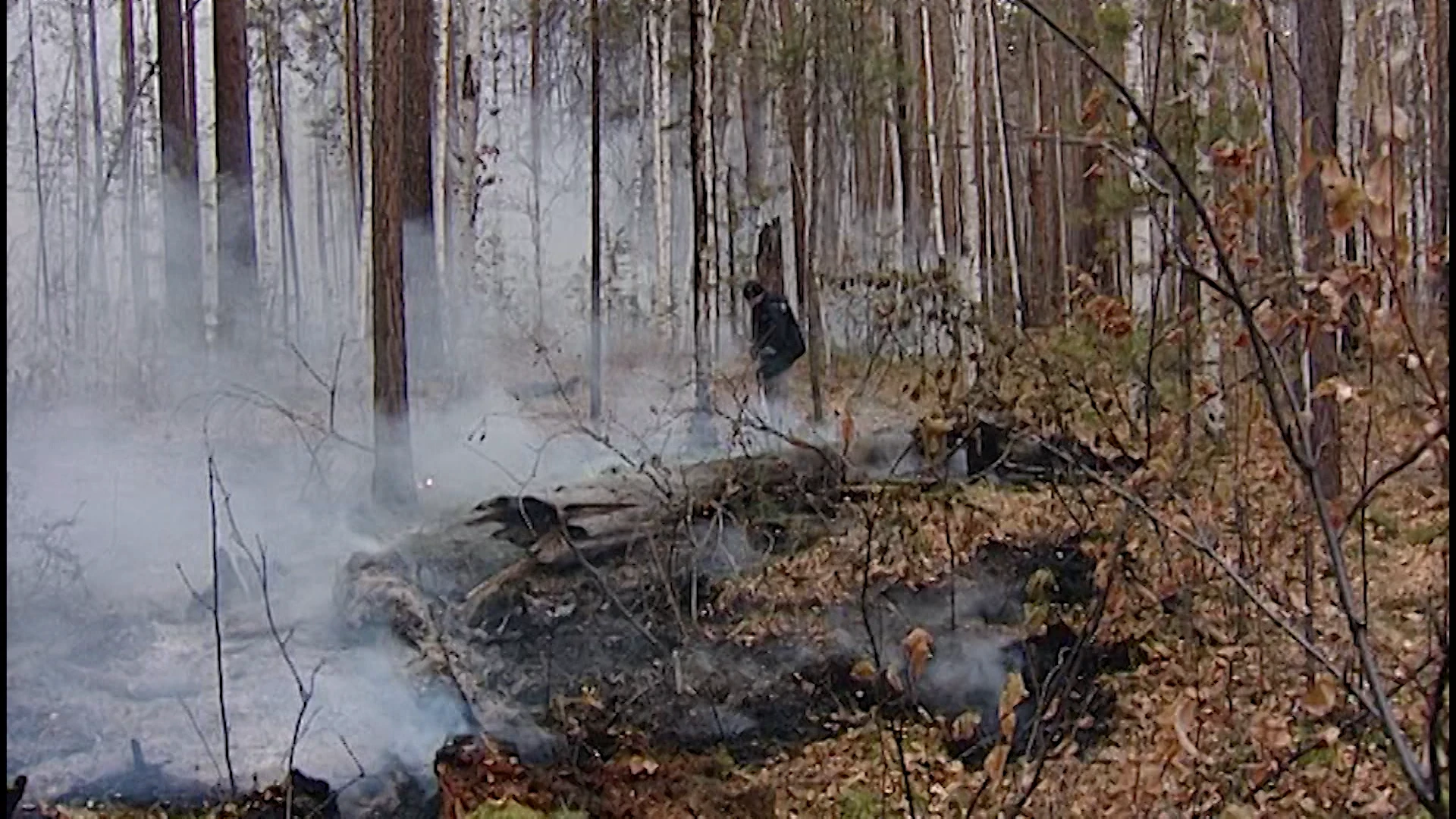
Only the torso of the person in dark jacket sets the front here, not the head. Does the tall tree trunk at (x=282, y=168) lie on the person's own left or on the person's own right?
on the person's own right

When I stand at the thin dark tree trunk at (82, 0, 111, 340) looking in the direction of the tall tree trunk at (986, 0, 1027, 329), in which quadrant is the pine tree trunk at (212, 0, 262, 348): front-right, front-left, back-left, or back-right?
front-right

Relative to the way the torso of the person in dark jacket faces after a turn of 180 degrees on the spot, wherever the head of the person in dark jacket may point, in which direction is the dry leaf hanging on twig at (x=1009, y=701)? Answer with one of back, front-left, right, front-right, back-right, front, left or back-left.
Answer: right

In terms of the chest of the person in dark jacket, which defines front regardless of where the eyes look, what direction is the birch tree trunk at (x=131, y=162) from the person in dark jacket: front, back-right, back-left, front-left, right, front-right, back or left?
front-right

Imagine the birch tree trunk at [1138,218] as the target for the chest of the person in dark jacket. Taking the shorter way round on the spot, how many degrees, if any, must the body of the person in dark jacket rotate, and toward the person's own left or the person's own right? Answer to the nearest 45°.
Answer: approximately 135° to the person's own left

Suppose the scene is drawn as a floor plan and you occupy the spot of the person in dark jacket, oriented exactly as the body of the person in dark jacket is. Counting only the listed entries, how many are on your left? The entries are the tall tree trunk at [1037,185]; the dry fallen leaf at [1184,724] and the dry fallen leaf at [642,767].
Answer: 2

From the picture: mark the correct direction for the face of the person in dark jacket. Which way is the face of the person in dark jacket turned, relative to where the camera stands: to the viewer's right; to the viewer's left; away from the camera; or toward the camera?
to the viewer's left

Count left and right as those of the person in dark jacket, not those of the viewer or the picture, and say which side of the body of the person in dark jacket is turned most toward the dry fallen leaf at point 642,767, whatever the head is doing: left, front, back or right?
left

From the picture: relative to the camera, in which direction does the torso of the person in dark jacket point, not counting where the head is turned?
to the viewer's left

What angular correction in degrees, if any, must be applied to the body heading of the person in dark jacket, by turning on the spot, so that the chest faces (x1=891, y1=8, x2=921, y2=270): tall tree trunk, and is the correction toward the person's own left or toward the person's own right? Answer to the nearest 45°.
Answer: approximately 90° to the person's own right
